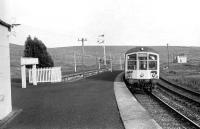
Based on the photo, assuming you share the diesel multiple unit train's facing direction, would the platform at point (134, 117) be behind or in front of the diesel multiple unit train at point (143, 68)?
in front

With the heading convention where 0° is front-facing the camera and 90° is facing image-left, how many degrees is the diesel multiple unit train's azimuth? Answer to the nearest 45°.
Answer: approximately 0°

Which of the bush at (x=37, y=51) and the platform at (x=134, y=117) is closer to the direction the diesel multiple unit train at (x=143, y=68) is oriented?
the platform

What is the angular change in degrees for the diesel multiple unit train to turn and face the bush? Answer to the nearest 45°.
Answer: approximately 135° to its right
